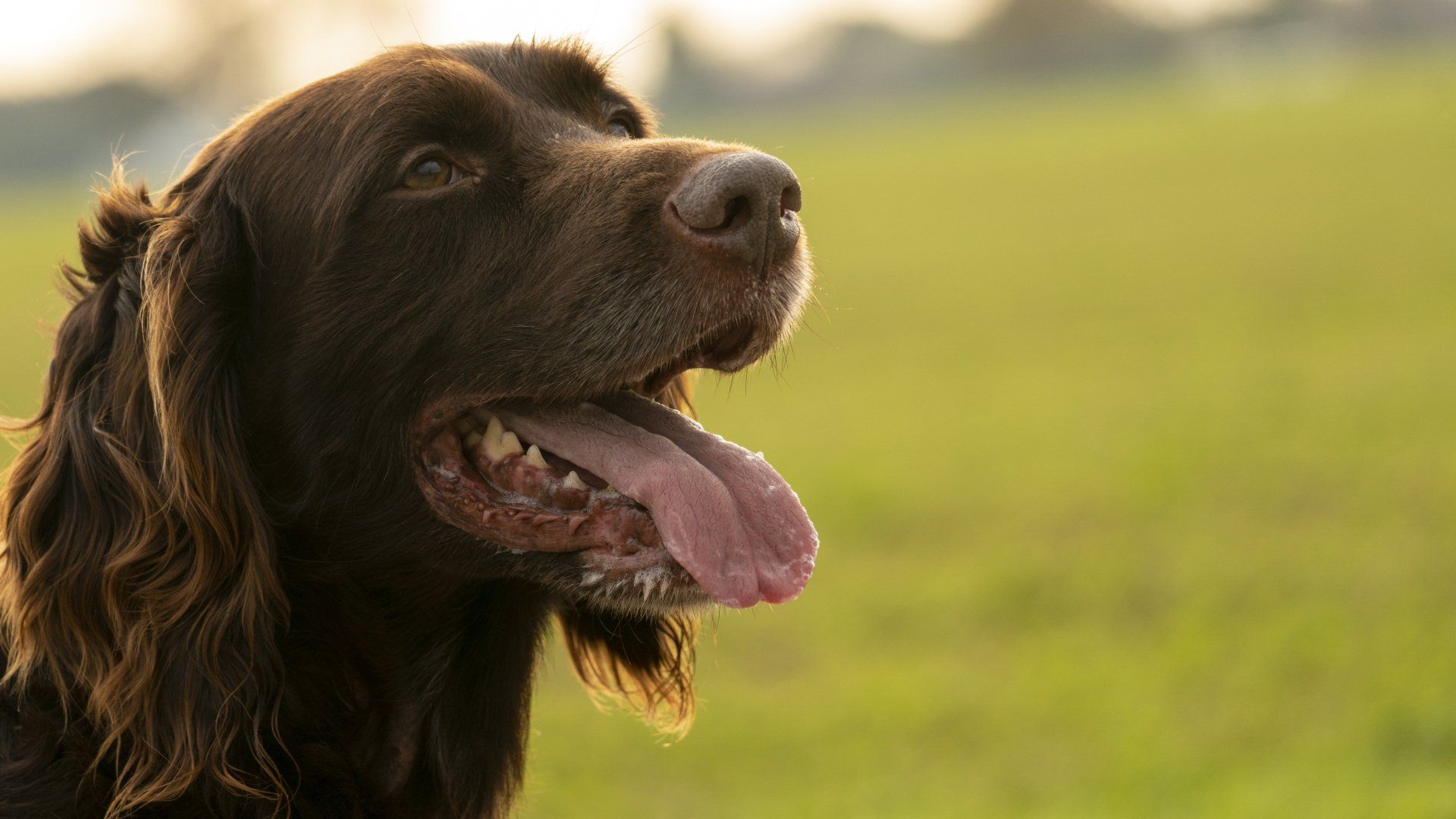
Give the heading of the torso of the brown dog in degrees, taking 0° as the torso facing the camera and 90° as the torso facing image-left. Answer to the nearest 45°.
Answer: approximately 315°
